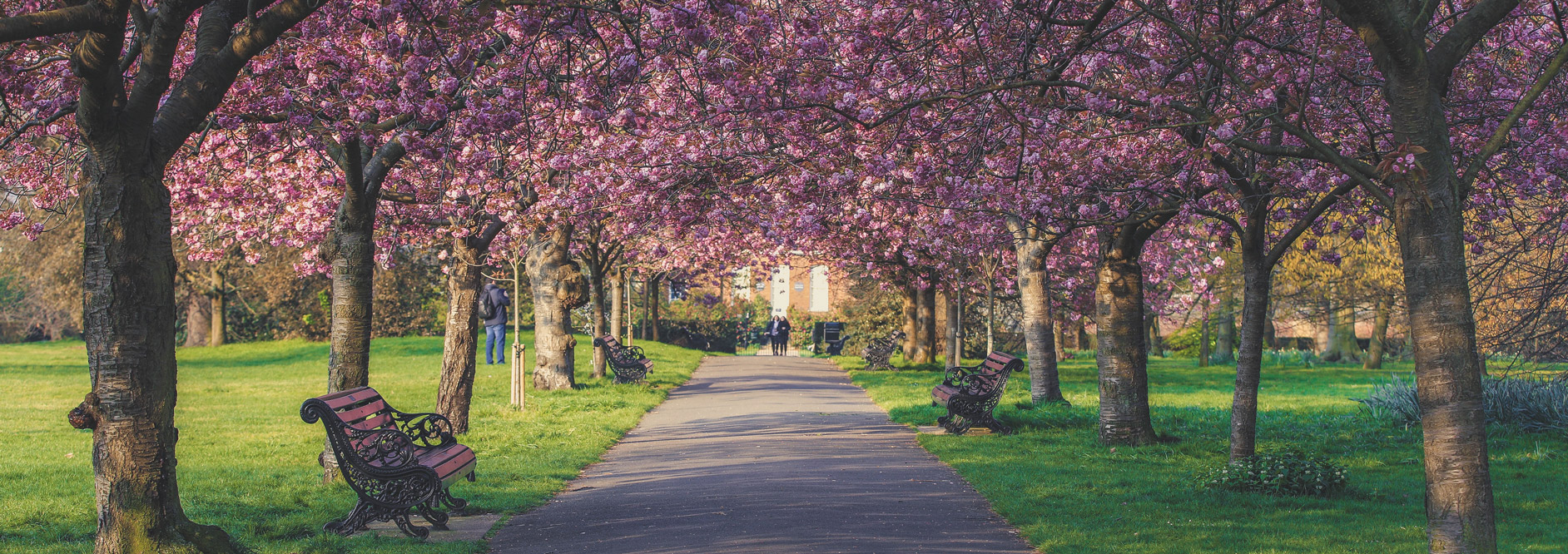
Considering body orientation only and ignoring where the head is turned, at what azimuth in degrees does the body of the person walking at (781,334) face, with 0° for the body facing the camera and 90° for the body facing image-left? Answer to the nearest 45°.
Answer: approximately 0°

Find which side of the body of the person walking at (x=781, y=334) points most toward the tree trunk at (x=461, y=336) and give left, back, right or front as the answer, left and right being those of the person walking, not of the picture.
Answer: front

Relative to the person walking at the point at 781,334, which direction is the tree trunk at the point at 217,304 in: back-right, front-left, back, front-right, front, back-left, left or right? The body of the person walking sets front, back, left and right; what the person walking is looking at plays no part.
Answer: right

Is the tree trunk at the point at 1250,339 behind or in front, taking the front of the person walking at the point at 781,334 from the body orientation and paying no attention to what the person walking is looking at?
in front

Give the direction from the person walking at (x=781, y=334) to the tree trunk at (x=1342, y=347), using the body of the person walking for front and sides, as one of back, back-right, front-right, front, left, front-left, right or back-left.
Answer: left

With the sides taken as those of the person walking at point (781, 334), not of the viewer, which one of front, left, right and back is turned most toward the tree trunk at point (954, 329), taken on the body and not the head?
front

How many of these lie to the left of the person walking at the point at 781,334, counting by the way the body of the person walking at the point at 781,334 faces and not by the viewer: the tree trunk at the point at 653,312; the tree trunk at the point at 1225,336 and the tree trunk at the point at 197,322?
1

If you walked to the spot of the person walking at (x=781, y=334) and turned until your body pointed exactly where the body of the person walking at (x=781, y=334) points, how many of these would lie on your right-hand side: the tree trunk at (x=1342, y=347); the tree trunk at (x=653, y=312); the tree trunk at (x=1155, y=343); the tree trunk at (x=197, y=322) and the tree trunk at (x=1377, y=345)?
2

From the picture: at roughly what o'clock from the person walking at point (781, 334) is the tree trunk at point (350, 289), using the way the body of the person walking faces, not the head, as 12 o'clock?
The tree trunk is roughly at 12 o'clock from the person walking.

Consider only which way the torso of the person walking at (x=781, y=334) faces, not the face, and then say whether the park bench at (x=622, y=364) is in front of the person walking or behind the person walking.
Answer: in front
